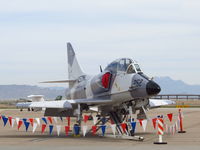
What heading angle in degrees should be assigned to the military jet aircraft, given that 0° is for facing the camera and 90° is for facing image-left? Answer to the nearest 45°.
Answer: approximately 315°
